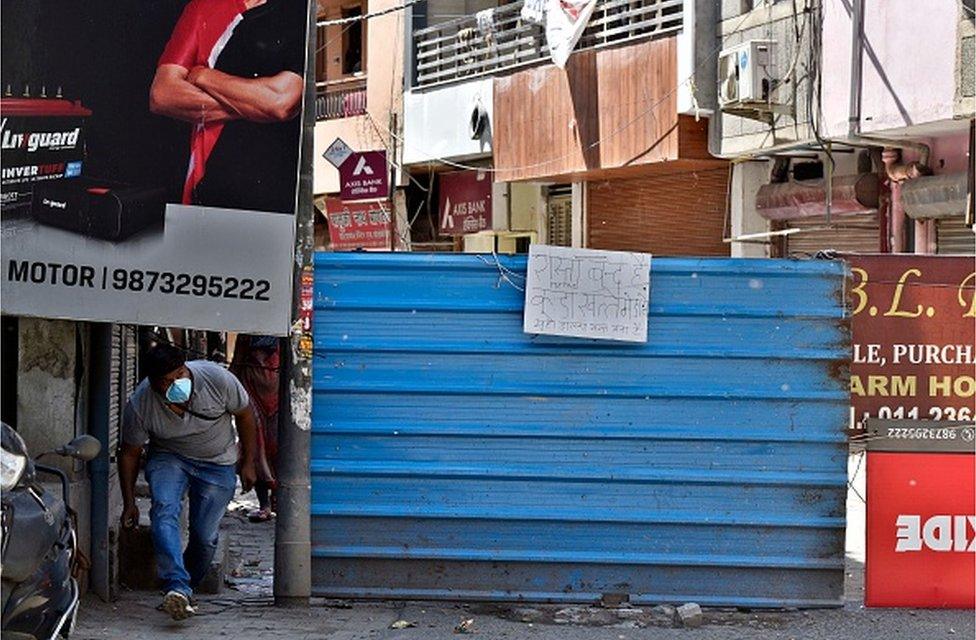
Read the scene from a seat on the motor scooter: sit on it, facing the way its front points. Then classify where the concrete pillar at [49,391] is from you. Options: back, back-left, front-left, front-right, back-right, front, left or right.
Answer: back

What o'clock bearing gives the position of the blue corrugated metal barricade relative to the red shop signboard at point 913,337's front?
The blue corrugated metal barricade is roughly at 2 o'clock from the red shop signboard.

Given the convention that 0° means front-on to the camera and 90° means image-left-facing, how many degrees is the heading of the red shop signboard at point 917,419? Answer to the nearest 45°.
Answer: approximately 0°

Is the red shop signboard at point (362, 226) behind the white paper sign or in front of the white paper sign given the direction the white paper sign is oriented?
behind

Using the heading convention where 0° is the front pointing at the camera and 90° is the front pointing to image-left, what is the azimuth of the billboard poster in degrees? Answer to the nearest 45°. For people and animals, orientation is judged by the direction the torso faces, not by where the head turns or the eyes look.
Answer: approximately 0°

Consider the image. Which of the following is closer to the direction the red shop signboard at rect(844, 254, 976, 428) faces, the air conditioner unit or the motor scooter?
the motor scooter

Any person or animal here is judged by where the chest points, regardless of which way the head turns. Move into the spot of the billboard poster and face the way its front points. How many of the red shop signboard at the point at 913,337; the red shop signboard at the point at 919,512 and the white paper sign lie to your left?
3
